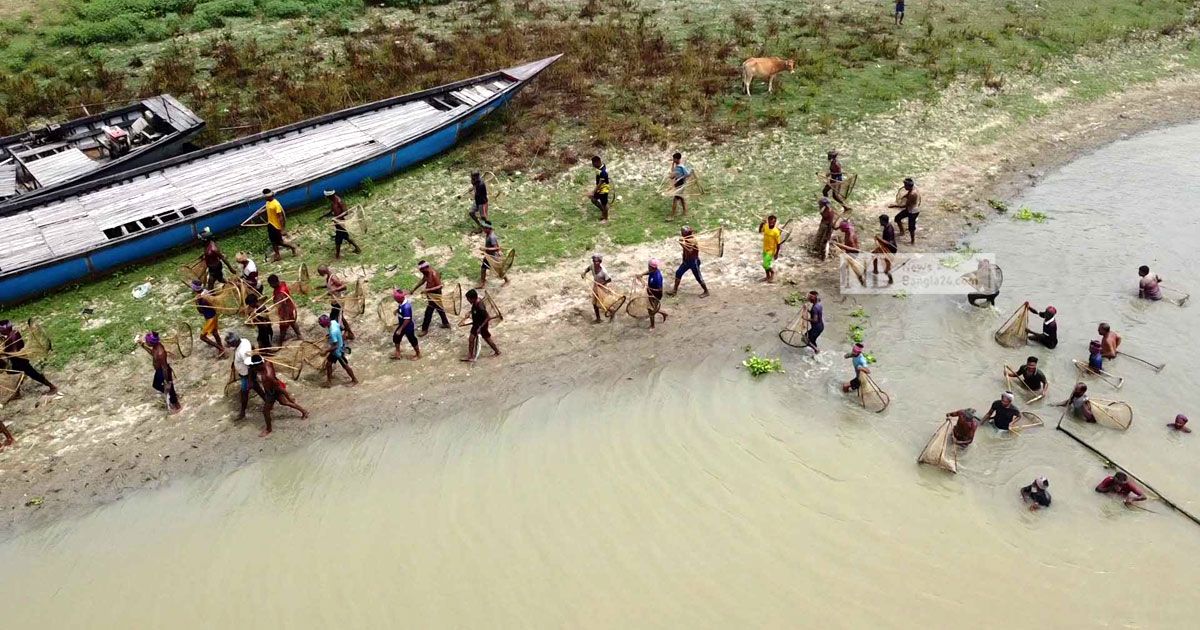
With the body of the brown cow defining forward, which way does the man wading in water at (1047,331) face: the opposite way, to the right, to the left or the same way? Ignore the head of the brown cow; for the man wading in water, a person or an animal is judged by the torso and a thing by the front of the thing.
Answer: the opposite way

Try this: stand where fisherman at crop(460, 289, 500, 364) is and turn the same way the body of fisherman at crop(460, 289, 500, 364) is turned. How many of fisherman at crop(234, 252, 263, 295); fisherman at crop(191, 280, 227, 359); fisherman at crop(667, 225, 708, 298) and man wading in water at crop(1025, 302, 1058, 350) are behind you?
2

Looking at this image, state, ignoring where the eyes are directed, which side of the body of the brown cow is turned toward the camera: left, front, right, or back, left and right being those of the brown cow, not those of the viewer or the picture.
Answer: right

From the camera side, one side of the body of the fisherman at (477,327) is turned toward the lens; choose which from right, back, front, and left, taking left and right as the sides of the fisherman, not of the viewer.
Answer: left

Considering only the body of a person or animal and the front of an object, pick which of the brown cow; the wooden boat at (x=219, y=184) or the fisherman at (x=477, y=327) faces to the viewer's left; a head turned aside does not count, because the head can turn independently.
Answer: the fisherman

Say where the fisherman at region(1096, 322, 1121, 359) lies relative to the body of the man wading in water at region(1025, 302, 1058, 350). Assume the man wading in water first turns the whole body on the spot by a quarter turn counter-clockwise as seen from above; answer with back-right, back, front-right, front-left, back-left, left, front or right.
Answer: left

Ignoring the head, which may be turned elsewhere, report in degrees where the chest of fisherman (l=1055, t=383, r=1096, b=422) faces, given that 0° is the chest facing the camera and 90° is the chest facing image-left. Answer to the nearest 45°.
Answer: approximately 315°

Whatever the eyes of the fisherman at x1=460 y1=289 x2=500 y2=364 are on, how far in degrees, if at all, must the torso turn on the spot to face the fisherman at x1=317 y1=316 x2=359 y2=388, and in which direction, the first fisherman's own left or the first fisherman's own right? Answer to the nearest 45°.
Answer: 0° — they already face them
